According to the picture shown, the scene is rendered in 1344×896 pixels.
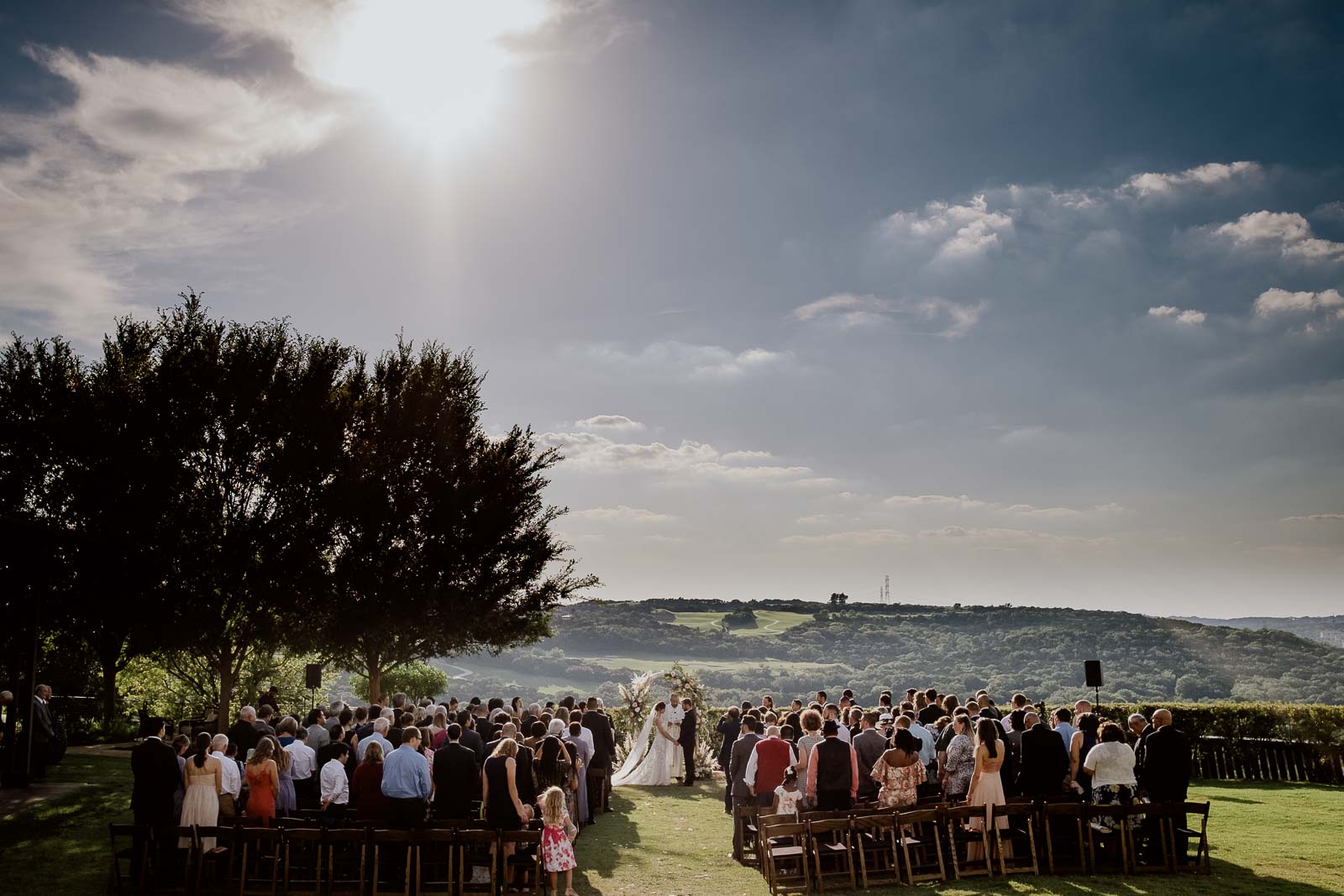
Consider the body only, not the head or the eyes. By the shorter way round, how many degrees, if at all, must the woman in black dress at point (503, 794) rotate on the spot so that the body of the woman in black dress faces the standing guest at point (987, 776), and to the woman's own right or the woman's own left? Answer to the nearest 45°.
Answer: approximately 45° to the woman's own right

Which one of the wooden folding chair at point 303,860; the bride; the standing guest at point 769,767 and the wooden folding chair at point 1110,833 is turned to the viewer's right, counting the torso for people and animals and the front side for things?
the bride

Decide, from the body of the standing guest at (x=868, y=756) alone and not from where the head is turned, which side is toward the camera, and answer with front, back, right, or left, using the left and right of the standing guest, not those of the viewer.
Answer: back

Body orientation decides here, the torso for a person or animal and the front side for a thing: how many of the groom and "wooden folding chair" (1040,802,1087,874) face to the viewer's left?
1

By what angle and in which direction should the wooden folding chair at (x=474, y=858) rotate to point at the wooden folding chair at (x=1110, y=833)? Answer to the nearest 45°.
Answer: approximately 90° to its right

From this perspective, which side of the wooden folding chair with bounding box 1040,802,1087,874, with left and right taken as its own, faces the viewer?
back

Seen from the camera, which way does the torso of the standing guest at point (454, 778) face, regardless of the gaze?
away from the camera

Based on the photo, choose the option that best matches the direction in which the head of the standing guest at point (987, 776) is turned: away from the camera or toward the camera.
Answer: away from the camera

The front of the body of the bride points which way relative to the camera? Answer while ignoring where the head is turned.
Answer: to the viewer's right

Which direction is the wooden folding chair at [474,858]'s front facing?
away from the camera

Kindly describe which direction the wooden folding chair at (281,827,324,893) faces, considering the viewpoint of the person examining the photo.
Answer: facing away from the viewer

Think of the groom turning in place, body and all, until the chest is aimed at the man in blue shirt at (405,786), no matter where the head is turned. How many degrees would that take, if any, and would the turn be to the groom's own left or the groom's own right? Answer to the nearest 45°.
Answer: approximately 90° to the groom's own left

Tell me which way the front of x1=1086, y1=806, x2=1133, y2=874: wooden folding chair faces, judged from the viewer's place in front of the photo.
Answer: facing away from the viewer

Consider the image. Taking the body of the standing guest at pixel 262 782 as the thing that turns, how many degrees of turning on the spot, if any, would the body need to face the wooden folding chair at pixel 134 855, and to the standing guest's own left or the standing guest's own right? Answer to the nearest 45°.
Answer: approximately 135° to the standing guest's own left

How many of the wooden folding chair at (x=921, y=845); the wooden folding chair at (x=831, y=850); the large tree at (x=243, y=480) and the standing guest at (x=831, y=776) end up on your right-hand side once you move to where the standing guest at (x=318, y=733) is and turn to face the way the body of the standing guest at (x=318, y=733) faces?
3

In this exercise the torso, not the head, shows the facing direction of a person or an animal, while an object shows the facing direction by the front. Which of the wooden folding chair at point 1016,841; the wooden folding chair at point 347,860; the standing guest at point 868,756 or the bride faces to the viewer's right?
the bride
